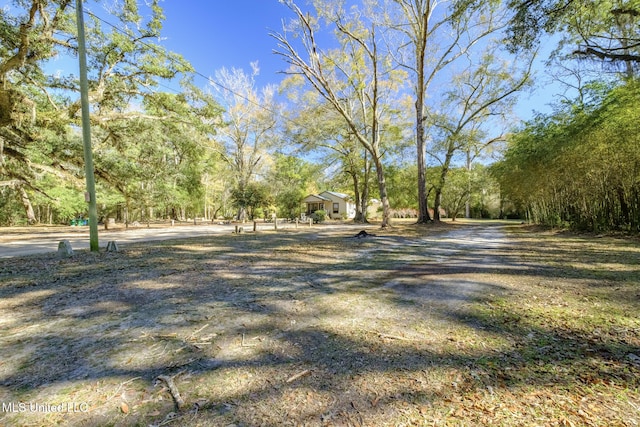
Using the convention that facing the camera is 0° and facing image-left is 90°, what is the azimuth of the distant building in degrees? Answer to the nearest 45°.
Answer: approximately 45°

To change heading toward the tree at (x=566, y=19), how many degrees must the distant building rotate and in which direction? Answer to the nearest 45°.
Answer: approximately 45° to its left

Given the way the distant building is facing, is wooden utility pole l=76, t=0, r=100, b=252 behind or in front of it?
in front

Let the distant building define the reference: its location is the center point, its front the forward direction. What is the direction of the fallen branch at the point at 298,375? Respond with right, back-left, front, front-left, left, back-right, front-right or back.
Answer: front-left

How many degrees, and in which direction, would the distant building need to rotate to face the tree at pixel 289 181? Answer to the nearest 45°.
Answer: approximately 45° to its right

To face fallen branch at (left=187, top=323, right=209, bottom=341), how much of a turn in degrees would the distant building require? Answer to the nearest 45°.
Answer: approximately 45° to its left

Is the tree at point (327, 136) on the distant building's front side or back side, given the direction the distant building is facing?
on the front side

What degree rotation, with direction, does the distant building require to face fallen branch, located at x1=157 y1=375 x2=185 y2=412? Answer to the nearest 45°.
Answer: approximately 45° to its left
